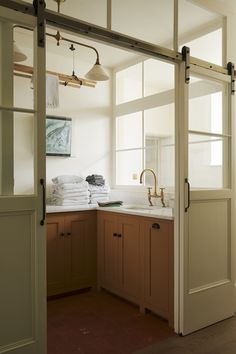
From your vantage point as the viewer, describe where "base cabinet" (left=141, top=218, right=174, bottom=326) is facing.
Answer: facing the viewer and to the left of the viewer

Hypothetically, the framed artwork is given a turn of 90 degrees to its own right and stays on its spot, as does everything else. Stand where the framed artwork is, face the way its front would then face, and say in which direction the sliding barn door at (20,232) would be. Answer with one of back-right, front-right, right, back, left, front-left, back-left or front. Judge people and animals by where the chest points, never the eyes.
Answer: left

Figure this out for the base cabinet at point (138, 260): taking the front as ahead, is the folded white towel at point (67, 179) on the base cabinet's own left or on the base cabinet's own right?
on the base cabinet's own right

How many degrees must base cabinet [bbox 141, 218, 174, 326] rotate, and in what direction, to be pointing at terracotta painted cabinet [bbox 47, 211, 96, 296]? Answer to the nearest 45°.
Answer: approximately 90° to its right

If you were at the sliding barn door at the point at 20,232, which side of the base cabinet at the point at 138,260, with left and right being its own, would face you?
front

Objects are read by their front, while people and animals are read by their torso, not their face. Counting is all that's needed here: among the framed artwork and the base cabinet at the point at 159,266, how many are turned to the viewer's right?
0

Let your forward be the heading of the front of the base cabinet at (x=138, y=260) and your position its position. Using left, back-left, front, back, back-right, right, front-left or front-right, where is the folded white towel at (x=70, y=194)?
right

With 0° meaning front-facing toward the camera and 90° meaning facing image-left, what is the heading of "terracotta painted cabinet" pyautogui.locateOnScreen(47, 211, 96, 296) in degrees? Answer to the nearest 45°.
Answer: approximately 315°

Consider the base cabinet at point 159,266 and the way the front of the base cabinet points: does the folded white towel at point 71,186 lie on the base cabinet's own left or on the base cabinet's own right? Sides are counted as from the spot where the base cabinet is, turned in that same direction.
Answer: on the base cabinet's own right

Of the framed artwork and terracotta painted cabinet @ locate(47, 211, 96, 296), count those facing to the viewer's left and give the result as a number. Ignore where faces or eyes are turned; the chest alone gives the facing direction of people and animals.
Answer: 0

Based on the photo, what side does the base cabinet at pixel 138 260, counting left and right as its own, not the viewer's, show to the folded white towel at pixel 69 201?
right

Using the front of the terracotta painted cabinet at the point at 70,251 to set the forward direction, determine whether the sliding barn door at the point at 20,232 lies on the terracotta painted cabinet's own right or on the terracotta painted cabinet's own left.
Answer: on the terracotta painted cabinet's own right

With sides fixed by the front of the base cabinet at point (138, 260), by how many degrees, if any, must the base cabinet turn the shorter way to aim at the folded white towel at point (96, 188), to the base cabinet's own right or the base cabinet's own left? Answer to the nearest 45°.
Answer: approximately 90° to the base cabinet's own right

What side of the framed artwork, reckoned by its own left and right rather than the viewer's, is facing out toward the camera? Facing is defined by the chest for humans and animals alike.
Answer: front
